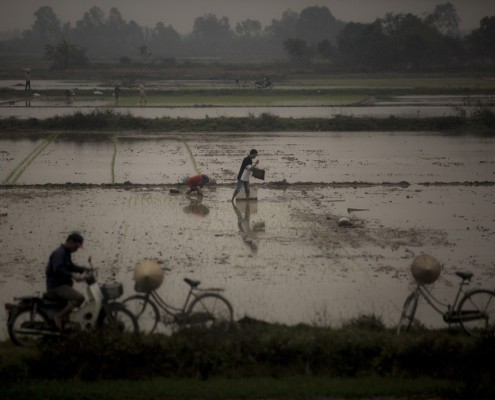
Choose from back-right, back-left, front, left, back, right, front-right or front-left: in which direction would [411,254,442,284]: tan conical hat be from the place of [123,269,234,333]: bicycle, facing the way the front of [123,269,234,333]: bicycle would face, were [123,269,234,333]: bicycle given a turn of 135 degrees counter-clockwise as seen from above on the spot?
front-left

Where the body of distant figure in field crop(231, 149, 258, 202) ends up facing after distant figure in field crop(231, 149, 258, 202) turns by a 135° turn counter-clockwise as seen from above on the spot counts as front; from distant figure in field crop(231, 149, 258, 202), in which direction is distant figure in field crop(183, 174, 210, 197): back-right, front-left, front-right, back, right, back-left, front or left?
front

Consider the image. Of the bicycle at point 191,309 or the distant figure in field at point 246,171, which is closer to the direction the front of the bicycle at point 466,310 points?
the bicycle

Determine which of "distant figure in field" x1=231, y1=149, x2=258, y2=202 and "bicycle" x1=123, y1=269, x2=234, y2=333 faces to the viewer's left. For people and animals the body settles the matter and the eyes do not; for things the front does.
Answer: the bicycle

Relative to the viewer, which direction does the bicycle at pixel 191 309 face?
to the viewer's left

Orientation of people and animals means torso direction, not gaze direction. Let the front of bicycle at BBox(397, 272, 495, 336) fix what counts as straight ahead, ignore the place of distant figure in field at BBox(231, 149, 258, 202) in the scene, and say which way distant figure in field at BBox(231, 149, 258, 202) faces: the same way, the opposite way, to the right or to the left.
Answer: the opposite way

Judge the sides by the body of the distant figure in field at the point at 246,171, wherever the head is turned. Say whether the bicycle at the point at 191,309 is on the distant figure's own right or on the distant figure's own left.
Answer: on the distant figure's own right

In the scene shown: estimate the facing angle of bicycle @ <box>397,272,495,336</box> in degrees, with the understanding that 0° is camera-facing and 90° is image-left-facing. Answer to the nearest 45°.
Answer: approximately 90°
